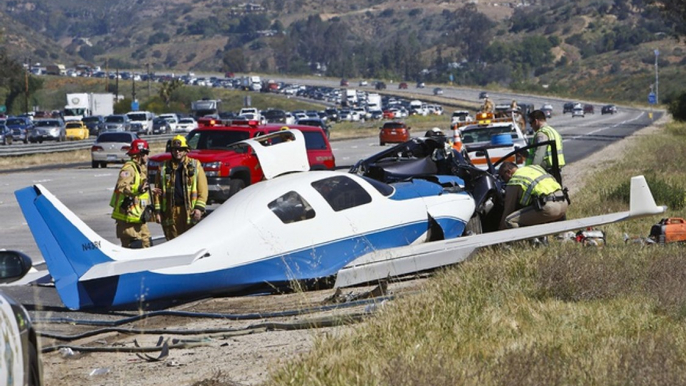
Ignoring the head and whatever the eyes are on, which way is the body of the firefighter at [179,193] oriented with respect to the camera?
toward the camera

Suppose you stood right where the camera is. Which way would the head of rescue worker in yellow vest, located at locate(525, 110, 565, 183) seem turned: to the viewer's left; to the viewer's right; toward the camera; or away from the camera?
to the viewer's left

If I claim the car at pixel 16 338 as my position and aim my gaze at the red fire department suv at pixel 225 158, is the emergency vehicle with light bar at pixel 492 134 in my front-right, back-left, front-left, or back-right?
front-right

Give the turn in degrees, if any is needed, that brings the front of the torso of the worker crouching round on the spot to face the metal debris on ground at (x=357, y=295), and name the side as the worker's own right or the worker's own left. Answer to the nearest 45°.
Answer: approximately 45° to the worker's own left

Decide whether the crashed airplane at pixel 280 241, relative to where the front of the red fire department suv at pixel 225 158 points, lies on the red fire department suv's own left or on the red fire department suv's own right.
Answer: on the red fire department suv's own left

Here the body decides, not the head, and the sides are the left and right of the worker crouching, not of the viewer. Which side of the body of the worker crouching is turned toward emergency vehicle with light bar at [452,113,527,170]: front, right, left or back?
right

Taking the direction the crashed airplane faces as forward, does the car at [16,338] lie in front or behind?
behind

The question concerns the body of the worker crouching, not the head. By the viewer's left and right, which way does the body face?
facing to the left of the viewer

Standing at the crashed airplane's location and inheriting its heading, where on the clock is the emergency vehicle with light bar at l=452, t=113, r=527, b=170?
The emergency vehicle with light bar is roughly at 11 o'clock from the crashed airplane.

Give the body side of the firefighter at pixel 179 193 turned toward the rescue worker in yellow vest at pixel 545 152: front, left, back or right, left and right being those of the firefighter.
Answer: left

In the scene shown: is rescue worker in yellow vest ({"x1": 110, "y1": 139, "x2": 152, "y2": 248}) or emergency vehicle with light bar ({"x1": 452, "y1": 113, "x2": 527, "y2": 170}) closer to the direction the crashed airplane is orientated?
the emergency vehicle with light bar

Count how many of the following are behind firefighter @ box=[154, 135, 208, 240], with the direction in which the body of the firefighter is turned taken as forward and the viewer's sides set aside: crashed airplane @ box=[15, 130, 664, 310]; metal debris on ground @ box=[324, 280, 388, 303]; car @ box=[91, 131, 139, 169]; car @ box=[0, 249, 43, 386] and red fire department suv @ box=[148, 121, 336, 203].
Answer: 2

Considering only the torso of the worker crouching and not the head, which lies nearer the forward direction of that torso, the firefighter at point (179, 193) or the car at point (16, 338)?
the firefighter
